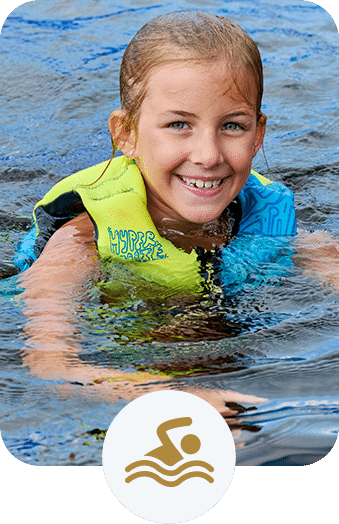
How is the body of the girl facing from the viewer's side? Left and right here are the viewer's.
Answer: facing the viewer and to the right of the viewer

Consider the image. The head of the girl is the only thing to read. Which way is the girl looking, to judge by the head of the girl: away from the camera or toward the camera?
toward the camera
